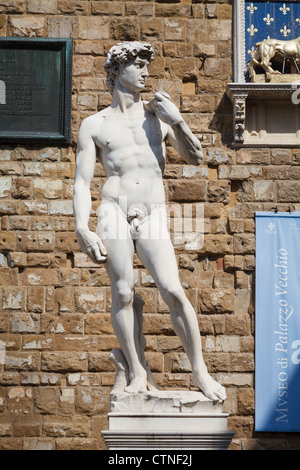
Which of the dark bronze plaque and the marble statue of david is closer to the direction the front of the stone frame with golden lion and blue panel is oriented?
the marble statue of david

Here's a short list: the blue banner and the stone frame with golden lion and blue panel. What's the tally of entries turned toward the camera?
2

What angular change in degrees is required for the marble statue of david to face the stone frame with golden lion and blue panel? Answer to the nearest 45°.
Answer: approximately 180°

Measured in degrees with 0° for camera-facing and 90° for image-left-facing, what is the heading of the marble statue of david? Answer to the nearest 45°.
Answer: approximately 0°

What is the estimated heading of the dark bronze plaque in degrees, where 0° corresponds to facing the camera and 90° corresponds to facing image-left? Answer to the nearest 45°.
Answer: approximately 0°

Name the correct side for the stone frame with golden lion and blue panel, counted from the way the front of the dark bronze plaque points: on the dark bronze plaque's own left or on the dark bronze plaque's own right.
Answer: on the dark bronze plaque's own left

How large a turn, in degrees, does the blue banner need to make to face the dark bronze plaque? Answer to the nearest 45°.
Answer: approximately 90° to its right

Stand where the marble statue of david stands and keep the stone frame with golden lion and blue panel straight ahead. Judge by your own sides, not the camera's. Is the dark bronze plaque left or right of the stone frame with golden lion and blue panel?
left
